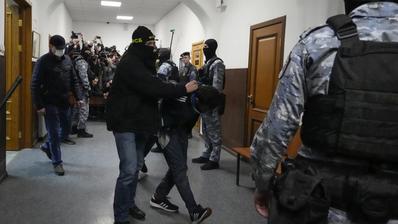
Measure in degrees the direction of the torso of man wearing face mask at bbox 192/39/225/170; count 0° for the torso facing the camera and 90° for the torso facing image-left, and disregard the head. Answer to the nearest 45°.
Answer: approximately 90°

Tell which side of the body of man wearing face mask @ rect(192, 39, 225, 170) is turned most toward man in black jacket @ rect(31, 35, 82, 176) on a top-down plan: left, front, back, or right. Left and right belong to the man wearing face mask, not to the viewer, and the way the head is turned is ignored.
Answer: front

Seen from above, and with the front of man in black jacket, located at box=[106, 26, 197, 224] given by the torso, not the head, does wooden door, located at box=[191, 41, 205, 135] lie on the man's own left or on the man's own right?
on the man's own left

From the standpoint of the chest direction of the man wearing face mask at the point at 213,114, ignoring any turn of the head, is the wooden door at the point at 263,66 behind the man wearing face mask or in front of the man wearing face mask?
behind

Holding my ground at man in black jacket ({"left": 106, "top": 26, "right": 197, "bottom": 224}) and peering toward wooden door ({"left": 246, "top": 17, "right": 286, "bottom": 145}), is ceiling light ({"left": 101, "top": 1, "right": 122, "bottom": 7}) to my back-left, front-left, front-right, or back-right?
front-left

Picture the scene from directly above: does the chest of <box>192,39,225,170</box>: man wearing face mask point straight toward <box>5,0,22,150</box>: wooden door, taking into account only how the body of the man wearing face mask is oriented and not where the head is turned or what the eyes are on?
yes

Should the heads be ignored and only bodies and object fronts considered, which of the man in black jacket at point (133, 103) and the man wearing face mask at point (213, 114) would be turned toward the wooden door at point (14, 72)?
the man wearing face mask

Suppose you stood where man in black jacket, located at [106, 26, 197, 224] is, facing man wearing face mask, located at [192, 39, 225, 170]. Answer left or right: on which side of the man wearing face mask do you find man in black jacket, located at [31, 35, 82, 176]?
left

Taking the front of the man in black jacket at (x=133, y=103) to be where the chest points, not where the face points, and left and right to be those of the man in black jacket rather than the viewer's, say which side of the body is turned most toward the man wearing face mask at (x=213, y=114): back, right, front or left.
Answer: left
